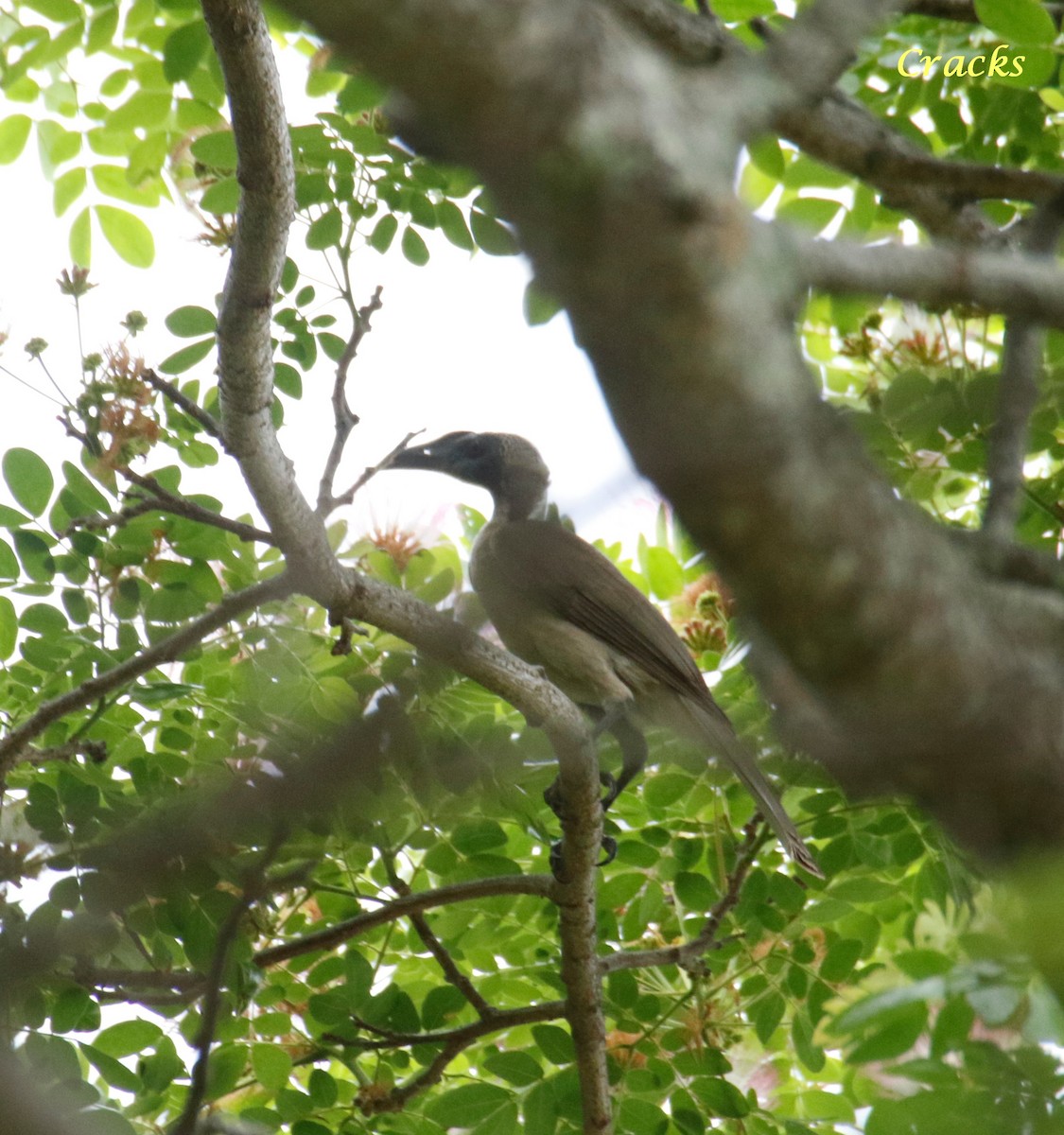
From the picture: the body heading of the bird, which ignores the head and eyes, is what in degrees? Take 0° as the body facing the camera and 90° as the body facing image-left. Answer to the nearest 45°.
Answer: approximately 90°

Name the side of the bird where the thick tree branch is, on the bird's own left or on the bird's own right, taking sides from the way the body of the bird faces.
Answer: on the bird's own left
